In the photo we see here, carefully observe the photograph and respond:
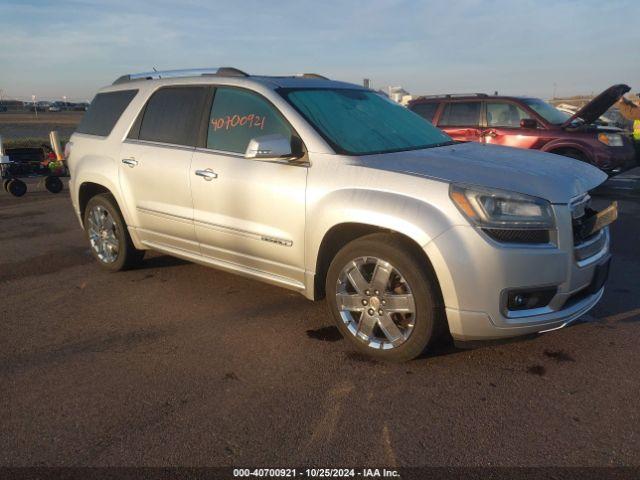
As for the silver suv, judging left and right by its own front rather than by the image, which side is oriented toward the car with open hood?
left

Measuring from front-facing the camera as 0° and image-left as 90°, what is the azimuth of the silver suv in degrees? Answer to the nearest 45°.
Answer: approximately 315°

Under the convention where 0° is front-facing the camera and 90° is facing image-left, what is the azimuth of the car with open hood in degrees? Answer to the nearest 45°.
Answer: approximately 315°

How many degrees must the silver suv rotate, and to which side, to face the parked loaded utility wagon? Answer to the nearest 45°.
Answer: approximately 180°

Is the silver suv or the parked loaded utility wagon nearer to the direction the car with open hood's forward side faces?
the silver suv

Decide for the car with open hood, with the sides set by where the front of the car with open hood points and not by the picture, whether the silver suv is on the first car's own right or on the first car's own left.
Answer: on the first car's own right
